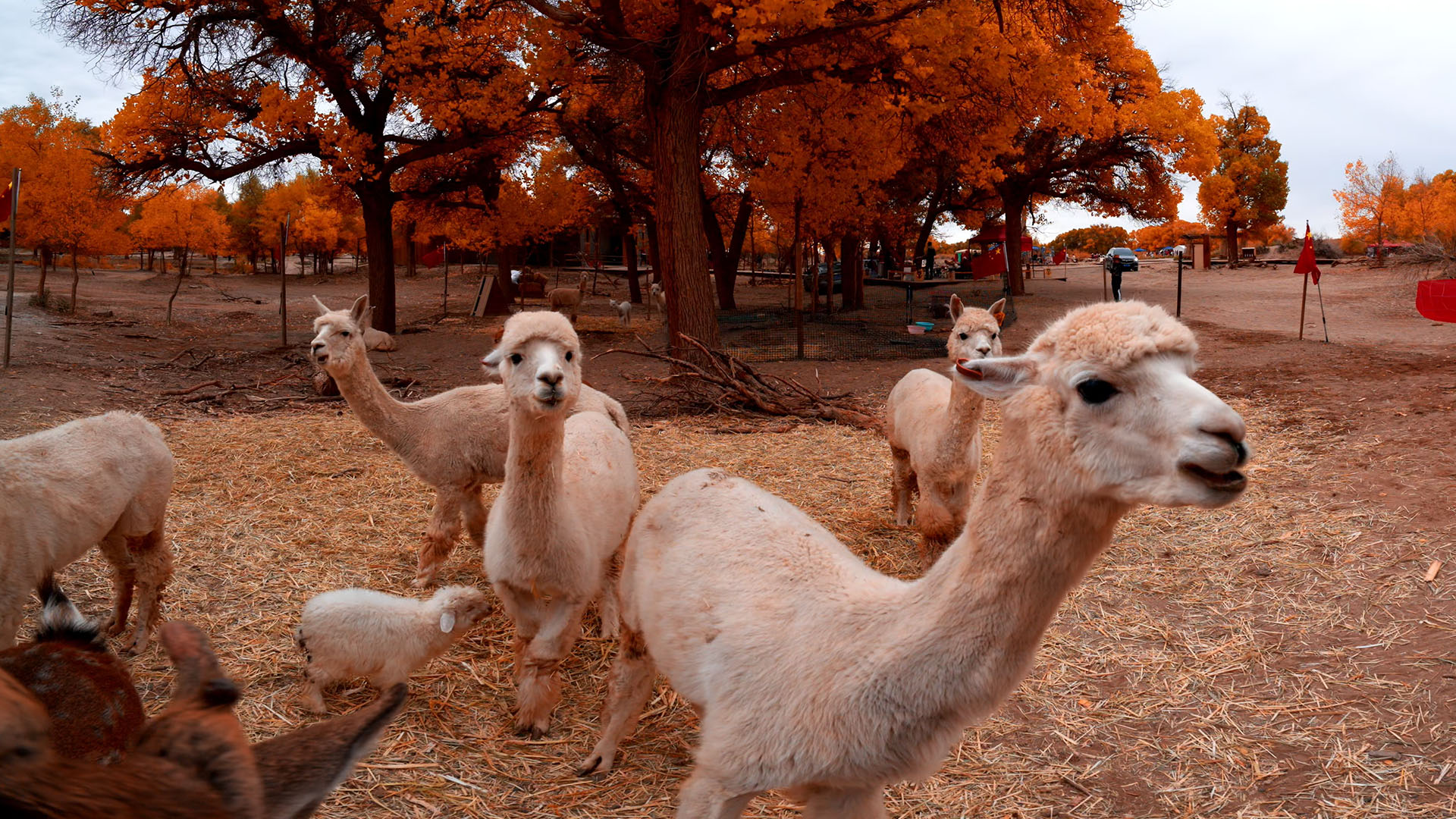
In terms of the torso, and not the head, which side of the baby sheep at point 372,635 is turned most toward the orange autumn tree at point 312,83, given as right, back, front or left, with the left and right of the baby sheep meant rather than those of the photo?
left

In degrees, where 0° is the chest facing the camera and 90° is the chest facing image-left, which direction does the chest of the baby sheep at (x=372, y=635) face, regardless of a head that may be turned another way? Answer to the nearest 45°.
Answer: approximately 270°
